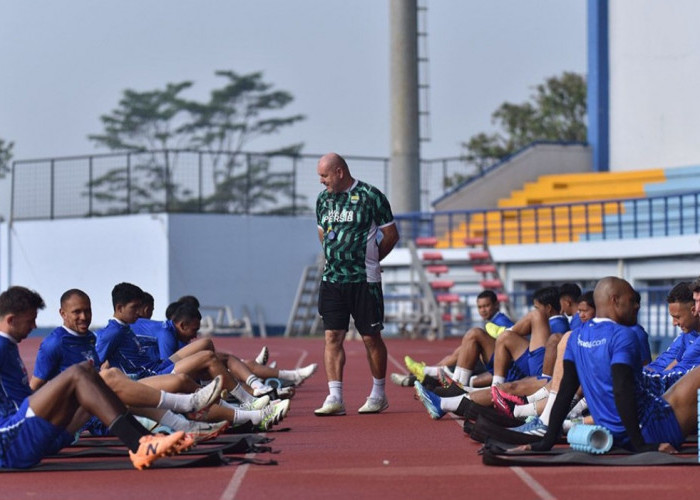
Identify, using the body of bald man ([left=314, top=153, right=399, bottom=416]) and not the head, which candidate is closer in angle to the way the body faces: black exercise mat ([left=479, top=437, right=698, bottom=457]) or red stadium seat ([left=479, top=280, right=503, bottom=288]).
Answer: the black exercise mat

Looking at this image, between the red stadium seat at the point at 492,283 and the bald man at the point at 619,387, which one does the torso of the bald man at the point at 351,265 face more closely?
the bald man

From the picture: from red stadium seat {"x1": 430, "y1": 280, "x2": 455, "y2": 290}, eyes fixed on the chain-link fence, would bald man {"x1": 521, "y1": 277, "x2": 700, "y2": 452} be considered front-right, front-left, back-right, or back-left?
back-left

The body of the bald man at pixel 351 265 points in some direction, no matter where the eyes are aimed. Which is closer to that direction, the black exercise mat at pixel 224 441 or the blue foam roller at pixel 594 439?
the black exercise mat

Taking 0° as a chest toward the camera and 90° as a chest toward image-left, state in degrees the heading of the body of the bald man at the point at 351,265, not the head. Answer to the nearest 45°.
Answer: approximately 45°
